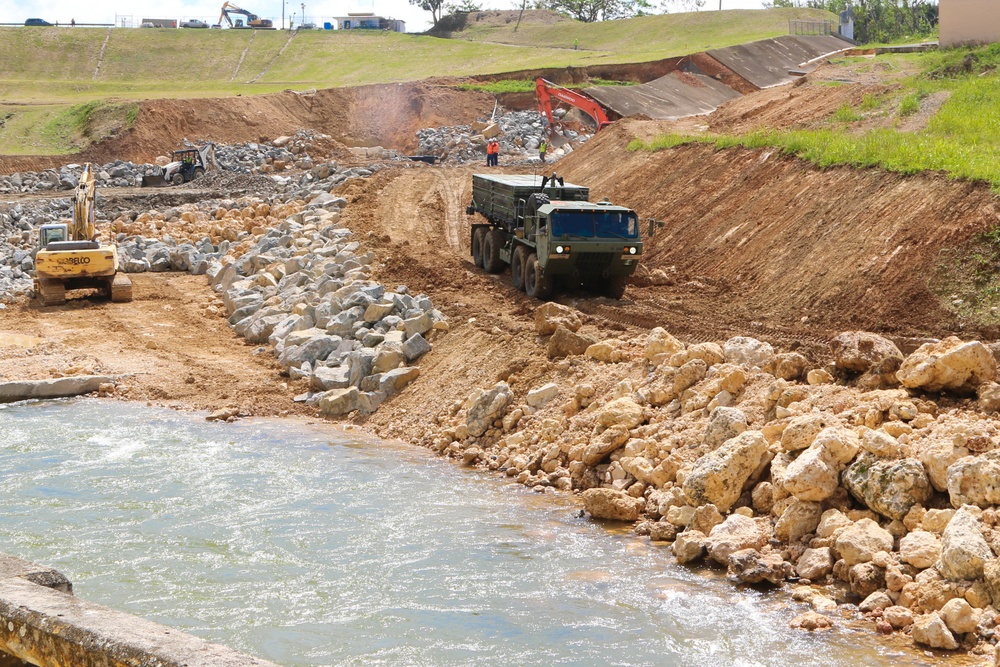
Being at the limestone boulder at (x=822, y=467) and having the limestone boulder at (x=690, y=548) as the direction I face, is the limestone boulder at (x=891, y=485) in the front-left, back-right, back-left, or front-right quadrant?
back-left

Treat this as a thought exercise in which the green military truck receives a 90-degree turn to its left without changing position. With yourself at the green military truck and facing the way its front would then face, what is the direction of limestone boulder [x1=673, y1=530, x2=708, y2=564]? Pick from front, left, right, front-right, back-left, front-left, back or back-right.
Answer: back-right

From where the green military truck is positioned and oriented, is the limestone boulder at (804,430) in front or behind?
in front

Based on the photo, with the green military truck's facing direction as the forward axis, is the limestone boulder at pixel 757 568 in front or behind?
in front

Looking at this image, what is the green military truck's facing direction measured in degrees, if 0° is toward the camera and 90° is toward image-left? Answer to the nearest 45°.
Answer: approximately 315°

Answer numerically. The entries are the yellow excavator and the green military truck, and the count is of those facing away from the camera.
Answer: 1

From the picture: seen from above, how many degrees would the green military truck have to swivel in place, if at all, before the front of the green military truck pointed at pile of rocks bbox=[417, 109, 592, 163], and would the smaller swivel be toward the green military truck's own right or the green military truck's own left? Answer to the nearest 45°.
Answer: approximately 135° to the green military truck's own left

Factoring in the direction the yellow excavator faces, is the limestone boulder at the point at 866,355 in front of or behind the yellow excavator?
behind

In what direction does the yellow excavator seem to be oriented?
away from the camera

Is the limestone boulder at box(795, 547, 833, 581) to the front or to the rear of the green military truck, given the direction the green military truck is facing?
to the front
